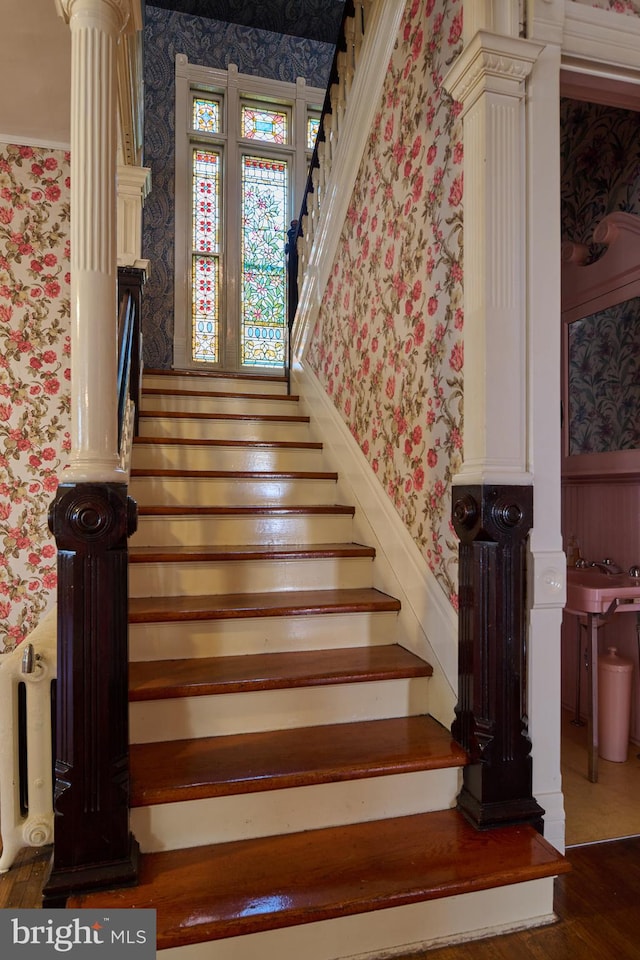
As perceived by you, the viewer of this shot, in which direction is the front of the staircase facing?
facing the viewer

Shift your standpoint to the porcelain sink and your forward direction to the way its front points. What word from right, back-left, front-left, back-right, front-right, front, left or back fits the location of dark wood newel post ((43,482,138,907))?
front-right

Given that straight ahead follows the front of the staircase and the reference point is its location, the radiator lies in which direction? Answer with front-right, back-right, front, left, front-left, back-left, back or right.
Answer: right

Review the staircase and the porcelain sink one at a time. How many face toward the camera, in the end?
2

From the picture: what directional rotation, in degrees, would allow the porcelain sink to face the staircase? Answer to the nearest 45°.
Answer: approximately 45° to its right

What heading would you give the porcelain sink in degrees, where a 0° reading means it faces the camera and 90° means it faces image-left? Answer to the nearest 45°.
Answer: approximately 0°

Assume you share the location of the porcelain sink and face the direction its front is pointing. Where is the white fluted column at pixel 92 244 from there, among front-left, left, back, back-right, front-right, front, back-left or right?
front-right
